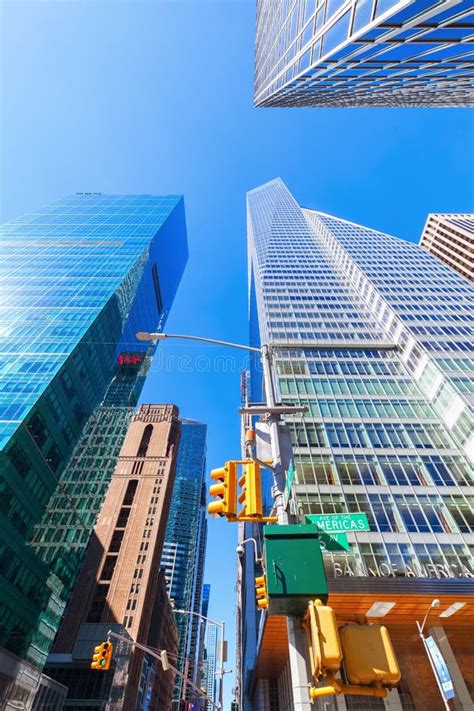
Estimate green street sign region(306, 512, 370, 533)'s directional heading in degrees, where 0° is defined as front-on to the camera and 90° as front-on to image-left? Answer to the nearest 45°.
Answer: approximately 0°

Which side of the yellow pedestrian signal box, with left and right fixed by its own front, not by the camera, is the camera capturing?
back

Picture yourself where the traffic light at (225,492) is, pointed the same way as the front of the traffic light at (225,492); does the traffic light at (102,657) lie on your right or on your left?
on your right
